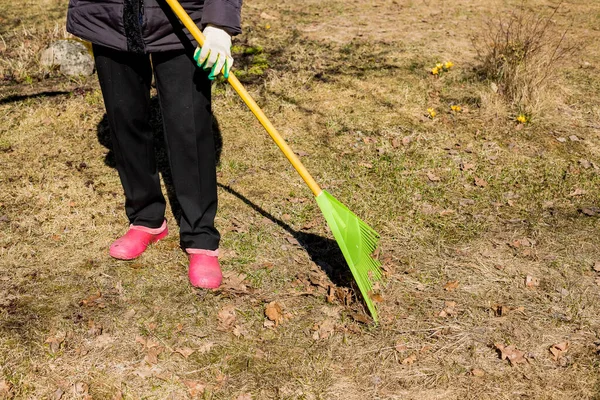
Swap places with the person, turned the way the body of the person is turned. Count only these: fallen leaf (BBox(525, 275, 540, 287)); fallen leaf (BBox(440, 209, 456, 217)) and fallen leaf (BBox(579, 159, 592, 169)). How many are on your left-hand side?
3

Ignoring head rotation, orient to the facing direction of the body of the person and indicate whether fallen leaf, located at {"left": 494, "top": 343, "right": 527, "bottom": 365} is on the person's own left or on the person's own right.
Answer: on the person's own left

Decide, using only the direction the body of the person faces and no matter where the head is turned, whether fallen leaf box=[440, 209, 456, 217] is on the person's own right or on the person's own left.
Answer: on the person's own left

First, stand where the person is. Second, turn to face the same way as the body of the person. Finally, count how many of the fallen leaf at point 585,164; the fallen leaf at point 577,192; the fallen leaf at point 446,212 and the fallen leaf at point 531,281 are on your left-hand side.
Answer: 4

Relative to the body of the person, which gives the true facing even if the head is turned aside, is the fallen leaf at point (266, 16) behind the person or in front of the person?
behind

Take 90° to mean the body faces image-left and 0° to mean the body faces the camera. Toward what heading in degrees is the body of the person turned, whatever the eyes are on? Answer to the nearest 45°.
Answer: approximately 0°

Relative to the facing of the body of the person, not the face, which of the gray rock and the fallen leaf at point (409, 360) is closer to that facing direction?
the fallen leaf

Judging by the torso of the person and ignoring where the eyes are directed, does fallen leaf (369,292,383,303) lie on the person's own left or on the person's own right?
on the person's own left

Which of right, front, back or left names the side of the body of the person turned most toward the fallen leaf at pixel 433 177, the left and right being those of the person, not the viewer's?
left

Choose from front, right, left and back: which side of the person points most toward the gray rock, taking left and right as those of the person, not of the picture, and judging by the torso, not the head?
back

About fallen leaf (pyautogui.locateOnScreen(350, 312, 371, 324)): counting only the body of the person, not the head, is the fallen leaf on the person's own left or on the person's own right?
on the person's own left
